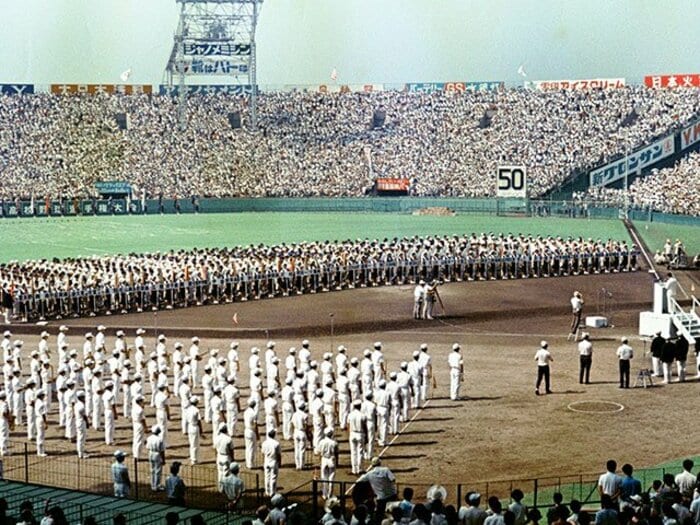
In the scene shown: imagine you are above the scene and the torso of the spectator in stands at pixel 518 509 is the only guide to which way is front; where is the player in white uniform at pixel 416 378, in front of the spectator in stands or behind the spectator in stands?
in front

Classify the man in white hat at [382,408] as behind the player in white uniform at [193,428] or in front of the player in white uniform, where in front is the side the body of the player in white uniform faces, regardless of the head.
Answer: in front

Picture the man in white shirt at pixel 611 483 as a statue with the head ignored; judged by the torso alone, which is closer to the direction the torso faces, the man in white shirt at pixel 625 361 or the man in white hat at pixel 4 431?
the man in white shirt

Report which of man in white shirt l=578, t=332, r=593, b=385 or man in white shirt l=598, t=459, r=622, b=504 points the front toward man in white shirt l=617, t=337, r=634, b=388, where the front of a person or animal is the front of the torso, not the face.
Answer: man in white shirt l=598, t=459, r=622, b=504

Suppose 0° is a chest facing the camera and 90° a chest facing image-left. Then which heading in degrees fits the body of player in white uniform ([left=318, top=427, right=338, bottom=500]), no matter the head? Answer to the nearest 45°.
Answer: approximately 180°

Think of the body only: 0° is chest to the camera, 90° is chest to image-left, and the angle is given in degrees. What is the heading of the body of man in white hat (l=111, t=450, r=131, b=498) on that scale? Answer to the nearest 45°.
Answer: approximately 180°

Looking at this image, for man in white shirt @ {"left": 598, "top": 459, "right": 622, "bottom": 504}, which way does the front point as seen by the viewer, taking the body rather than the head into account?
away from the camera

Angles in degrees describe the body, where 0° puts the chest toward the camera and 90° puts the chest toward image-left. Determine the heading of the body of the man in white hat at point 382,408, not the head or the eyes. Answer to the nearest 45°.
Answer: approximately 180°

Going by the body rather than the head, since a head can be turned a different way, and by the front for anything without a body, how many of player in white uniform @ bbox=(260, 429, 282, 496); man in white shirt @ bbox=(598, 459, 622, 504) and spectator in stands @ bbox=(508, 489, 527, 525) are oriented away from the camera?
3

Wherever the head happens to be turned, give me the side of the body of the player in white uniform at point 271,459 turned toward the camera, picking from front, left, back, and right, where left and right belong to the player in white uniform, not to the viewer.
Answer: back

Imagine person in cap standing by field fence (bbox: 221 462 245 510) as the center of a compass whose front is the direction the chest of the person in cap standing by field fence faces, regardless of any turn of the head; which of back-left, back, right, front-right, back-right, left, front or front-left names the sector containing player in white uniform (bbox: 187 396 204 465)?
front

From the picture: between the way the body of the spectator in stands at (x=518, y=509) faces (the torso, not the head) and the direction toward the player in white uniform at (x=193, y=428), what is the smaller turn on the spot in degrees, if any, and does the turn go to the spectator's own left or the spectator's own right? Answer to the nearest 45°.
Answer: approximately 45° to the spectator's own left

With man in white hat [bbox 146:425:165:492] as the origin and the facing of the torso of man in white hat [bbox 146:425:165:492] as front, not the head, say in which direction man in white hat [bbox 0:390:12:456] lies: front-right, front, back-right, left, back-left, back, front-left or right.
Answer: front-left

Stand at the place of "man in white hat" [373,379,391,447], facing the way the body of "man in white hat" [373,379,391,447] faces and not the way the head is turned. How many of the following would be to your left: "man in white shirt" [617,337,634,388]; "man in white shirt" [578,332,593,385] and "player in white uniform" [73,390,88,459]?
1
